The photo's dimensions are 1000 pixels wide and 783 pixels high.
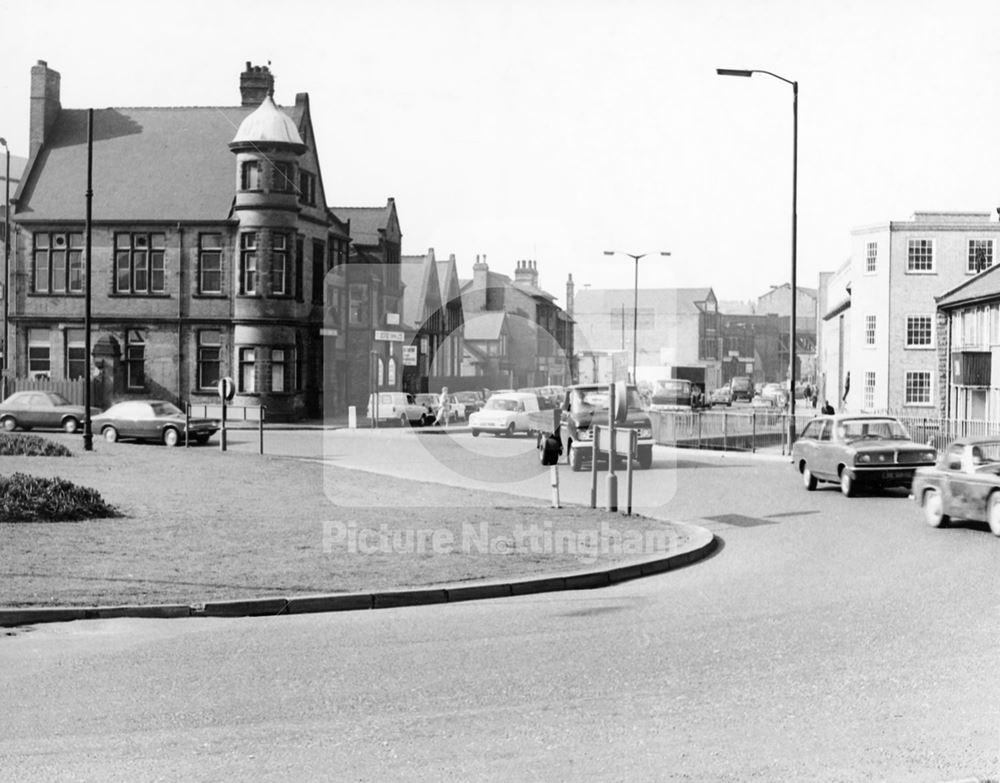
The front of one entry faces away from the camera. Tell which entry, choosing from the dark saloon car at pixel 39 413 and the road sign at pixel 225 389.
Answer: the road sign

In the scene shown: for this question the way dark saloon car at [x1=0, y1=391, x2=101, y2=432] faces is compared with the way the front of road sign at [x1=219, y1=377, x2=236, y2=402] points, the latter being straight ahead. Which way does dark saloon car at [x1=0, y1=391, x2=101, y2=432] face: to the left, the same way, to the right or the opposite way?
to the right

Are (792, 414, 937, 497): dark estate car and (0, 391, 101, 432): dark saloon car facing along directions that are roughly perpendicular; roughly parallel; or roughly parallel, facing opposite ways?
roughly perpendicular

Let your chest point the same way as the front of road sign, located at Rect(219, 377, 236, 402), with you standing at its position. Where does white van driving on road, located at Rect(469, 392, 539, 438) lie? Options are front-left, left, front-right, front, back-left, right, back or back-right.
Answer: front-right

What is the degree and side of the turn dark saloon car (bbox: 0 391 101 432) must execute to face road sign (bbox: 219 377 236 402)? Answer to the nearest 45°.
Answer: approximately 45° to its right

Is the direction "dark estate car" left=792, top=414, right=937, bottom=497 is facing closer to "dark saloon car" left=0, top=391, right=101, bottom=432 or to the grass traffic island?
the grass traffic island

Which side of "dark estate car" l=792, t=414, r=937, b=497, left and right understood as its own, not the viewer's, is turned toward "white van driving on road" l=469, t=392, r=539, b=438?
back

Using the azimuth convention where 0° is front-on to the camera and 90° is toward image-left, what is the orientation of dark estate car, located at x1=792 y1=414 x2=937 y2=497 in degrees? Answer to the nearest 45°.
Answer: approximately 315°

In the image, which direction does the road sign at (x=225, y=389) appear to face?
away from the camera

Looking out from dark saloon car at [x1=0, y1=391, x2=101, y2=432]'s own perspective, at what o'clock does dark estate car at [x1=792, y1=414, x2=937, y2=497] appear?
dark estate car at [x1=792, y1=414, x2=937, y2=497] is roughly at 2 o'clock from dark saloon car at [x1=0, y1=391, x2=101, y2=432].
